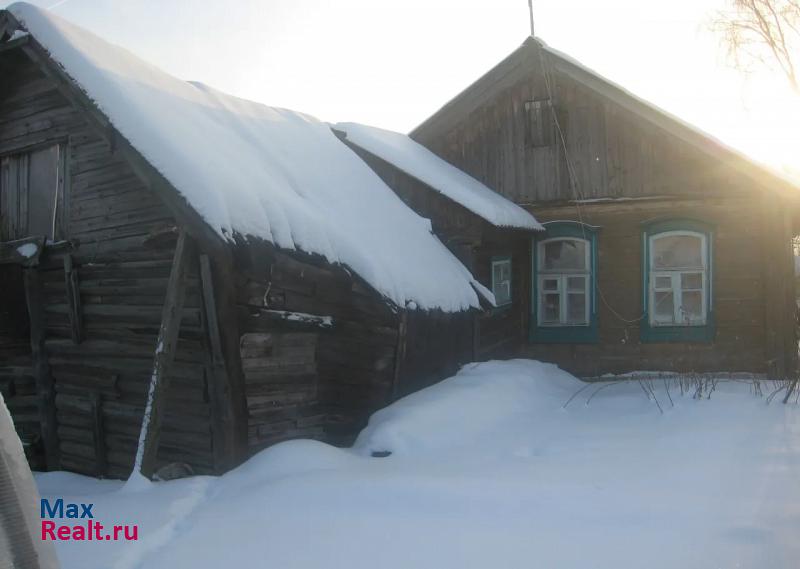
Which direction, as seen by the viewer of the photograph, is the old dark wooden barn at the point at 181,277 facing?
facing the viewer and to the left of the viewer
